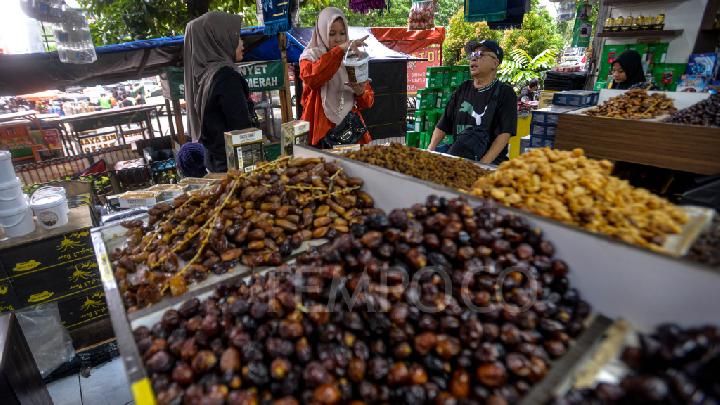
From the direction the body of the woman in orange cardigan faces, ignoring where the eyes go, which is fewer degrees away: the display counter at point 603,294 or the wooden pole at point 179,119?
the display counter

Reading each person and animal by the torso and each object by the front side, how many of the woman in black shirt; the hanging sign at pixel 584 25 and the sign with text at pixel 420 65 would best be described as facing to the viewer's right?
1

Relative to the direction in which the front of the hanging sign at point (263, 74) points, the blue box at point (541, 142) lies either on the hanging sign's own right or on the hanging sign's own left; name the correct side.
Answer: on the hanging sign's own left

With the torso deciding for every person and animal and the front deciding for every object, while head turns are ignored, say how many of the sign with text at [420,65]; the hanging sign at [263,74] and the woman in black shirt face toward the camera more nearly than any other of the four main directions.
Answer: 2

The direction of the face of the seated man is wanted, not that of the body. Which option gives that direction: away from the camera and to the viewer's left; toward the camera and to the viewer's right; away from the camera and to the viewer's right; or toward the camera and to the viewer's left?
toward the camera and to the viewer's left

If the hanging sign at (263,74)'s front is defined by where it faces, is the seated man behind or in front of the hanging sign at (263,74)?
in front

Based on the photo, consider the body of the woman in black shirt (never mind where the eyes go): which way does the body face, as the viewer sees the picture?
to the viewer's right

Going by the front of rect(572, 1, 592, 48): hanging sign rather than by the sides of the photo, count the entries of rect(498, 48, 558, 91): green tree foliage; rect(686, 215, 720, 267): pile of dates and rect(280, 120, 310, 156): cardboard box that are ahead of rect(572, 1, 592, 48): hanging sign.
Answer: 2

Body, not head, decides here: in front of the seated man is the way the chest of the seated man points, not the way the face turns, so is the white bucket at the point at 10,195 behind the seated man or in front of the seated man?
in front
